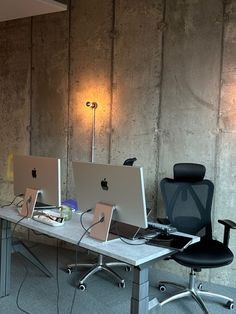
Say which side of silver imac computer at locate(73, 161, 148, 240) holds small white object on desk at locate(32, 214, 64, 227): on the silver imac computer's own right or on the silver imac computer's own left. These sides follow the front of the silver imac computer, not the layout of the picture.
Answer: on the silver imac computer's own left

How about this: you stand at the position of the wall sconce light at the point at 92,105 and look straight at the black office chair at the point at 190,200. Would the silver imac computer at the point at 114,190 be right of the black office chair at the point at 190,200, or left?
right

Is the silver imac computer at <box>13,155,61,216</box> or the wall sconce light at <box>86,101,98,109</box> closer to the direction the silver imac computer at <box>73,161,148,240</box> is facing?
the wall sconce light

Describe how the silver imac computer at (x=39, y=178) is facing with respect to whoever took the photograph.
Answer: facing away from the viewer and to the right of the viewer

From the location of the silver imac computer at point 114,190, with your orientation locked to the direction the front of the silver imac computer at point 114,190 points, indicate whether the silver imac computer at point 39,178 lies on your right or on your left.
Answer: on your left

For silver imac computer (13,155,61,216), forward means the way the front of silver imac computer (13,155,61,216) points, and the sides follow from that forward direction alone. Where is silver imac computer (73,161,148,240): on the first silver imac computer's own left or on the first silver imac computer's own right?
on the first silver imac computer's own right

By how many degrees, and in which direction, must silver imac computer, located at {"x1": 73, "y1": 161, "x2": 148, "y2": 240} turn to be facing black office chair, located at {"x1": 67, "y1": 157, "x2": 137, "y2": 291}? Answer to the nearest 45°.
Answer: approximately 45° to its left

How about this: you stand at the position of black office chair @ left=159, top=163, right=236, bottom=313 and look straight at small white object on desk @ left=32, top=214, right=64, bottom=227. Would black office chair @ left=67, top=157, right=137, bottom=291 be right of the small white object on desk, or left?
right

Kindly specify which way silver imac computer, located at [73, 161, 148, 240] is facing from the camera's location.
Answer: facing away from the viewer and to the right of the viewer
